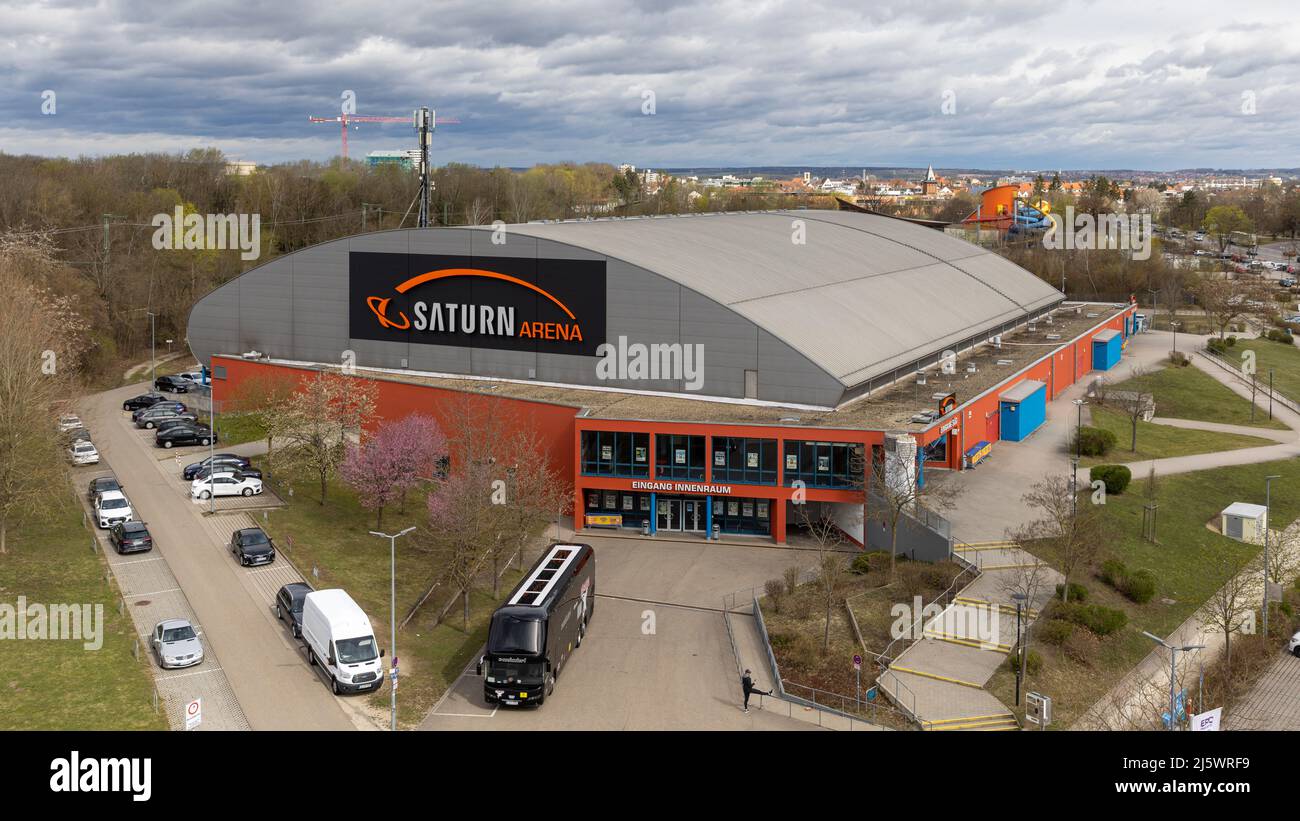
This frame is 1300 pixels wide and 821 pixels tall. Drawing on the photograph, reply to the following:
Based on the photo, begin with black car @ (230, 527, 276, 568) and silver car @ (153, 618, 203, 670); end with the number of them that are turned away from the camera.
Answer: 0

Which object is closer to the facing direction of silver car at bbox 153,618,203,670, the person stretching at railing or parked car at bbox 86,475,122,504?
the person stretching at railing

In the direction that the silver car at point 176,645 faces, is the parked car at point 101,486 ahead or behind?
behind

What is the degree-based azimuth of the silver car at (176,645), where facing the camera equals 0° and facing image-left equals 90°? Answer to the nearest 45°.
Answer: approximately 0°

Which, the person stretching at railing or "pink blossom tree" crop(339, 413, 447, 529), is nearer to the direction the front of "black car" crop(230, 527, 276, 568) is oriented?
the person stretching at railing

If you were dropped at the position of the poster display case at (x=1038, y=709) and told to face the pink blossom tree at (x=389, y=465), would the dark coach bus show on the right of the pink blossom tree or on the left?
left

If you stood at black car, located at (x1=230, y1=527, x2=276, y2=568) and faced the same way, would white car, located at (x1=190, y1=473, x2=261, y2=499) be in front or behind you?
behind

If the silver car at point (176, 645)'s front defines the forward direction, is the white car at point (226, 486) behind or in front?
behind

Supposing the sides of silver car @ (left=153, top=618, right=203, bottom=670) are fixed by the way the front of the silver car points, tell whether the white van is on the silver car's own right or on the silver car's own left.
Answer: on the silver car's own left
